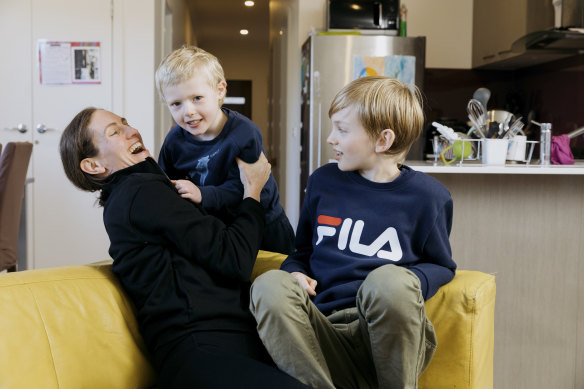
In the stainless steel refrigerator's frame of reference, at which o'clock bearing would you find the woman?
The woman is roughly at 12 o'clock from the stainless steel refrigerator.

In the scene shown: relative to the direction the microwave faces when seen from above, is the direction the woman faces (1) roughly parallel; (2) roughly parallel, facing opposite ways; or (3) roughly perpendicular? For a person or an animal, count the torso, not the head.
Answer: roughly perpendicular

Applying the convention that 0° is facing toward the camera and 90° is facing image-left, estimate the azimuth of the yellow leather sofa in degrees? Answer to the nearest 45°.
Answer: approximately 0°

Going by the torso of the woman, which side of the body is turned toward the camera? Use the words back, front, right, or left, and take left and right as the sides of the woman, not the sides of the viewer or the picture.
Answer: right

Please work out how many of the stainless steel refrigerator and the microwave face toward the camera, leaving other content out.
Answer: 2

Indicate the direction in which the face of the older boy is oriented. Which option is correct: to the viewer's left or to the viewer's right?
to the viewer's left

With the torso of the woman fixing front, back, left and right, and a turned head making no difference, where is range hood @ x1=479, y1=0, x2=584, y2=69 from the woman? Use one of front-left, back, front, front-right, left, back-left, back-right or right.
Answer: front-left

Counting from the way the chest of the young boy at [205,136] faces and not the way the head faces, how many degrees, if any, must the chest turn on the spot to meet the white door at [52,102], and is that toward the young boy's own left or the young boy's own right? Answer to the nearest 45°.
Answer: approximately 135° to the young boy's own right
